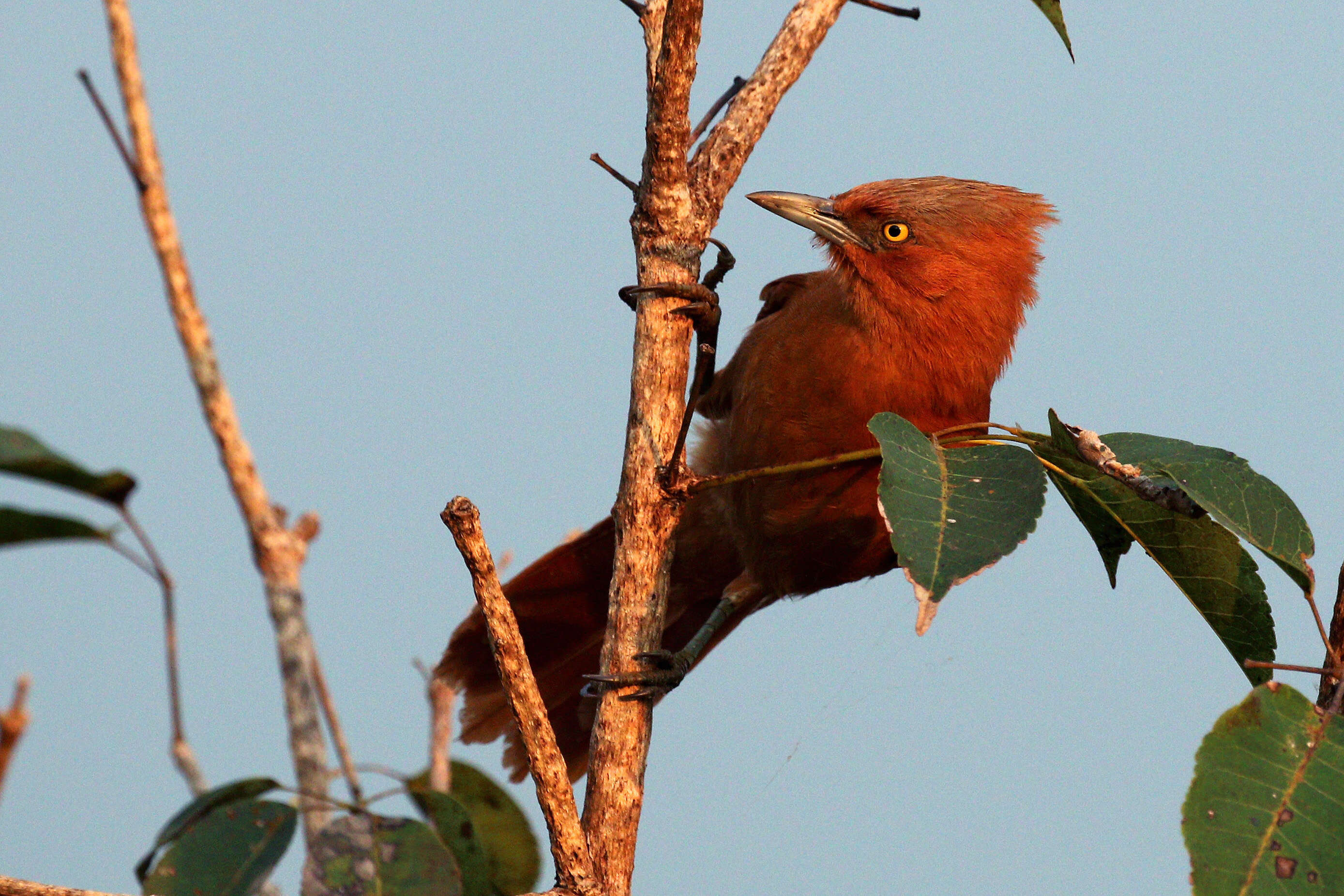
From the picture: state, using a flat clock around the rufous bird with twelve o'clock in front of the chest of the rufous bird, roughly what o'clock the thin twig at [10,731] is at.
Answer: The thin twig is roughly at 4 o'clock from the rufous bird.

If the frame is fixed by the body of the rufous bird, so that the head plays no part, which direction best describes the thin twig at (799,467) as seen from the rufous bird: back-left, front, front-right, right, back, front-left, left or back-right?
front-right

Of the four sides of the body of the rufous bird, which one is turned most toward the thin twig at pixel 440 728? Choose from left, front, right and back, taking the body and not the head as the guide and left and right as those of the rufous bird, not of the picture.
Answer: back

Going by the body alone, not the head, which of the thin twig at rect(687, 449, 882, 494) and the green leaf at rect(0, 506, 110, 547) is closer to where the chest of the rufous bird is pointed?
the thin twig

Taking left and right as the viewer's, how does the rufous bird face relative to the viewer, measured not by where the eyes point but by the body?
facing the viewer and to the right of the viewer

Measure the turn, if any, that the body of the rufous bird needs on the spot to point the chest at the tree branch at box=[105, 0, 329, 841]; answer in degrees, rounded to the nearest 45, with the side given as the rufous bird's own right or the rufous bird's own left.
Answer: approximately 135° to the rufous bird's own right

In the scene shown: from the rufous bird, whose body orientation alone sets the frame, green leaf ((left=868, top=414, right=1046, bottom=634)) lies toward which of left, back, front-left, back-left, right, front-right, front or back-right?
front-right

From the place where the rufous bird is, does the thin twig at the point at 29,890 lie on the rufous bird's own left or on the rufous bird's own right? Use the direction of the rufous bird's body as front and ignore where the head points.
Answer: on the rufous bird's own right
